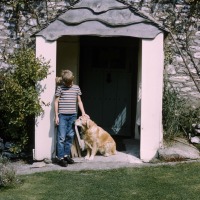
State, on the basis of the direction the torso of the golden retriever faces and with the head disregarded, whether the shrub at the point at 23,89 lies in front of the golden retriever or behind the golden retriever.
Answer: in front

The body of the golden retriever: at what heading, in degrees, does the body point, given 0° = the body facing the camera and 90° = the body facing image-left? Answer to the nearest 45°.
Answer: approximately 90°

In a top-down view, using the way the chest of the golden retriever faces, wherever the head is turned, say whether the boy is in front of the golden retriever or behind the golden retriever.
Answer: in front

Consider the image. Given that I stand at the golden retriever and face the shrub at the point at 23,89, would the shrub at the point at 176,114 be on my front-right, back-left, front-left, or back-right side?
back-right

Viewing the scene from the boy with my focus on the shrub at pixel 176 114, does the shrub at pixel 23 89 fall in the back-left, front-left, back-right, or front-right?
back-left

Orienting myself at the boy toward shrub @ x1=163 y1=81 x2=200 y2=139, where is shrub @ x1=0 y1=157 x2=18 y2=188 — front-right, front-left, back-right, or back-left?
back-right

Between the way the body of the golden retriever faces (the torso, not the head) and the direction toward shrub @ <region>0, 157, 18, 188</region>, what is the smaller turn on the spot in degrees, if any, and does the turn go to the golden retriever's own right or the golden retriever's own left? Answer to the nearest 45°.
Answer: approximately 45° to the golden retriever's own left
